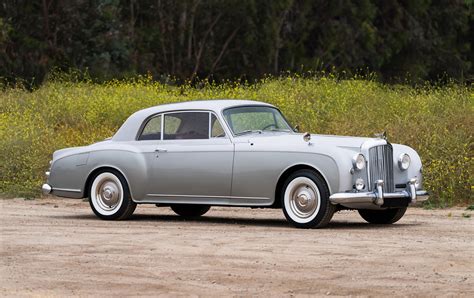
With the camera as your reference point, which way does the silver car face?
facing the viewer and to the right of the viewer
